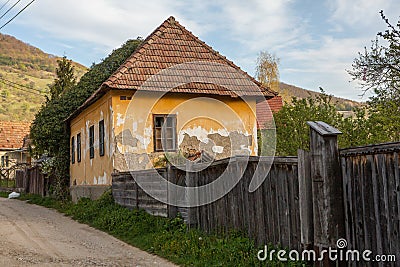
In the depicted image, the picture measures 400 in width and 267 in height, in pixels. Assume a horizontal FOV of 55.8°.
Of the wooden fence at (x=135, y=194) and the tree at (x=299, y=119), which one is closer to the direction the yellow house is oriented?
the wooden fence

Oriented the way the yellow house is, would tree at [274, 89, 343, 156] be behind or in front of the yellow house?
behind

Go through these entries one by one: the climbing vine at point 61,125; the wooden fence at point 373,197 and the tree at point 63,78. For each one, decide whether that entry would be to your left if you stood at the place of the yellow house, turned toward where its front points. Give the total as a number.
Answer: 1

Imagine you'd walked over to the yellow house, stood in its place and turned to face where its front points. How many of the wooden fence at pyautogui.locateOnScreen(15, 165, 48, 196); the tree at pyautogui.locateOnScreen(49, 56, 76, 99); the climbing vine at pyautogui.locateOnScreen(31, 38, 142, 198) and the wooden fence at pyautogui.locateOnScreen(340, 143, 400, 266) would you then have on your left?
1

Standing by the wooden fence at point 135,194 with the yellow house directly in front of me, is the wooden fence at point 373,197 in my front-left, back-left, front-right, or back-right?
back-right
